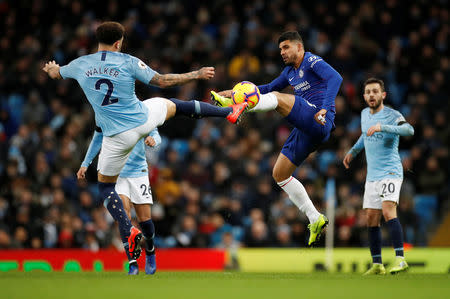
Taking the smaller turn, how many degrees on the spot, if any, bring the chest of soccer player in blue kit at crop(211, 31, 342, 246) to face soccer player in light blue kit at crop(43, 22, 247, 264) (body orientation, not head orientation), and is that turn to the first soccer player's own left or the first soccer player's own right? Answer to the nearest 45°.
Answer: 0° — they already face them

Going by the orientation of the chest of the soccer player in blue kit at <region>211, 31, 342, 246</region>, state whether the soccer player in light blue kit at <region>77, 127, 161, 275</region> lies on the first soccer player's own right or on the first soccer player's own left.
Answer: on the first soccer player's own right

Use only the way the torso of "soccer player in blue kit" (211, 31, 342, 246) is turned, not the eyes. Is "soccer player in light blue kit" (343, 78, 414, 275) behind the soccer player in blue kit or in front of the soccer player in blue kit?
behind

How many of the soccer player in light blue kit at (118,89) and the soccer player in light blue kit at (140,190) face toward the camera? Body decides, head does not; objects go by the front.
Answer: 1

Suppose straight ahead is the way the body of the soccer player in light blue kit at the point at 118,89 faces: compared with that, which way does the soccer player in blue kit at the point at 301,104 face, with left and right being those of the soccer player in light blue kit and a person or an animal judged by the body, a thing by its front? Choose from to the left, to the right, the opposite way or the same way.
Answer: the opposite way

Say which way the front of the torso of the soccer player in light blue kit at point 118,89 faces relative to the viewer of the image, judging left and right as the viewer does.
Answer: facing away from the viewer and to the right of the viewer

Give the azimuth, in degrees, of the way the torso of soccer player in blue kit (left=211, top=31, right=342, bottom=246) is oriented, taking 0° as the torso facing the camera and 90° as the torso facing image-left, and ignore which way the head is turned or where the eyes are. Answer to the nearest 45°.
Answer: approximately 45°

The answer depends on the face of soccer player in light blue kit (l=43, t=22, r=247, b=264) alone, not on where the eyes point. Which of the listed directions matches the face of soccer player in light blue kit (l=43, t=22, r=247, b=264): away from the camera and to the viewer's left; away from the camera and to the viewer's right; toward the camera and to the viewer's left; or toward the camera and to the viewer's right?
away from the camera and to the viewer's right

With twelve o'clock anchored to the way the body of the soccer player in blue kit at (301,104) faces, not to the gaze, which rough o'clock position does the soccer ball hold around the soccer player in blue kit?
The soccer ball is roughly at 12 o'clock from the soccer player in blue kit.
